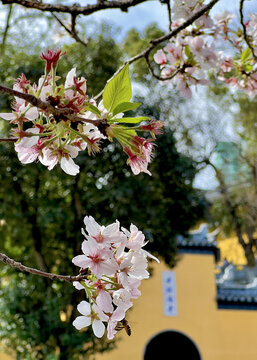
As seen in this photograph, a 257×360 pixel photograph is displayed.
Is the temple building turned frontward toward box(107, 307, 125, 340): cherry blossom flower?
yes

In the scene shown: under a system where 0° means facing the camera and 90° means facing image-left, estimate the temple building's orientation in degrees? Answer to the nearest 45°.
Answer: approximately 0°
